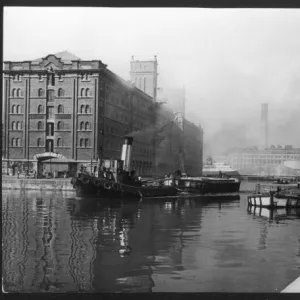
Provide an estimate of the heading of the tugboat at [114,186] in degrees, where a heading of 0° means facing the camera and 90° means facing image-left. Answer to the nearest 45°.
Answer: approximately 90°

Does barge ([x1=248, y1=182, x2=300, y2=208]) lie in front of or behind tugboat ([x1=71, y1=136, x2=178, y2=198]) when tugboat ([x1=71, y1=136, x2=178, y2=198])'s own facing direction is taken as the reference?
behind

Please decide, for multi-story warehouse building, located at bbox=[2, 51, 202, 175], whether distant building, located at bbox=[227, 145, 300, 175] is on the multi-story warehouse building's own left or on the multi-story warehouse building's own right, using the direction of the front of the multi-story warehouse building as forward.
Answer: on the multi-story warehouse building's own left

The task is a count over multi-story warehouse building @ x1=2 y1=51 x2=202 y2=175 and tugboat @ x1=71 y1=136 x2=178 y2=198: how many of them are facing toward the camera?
1

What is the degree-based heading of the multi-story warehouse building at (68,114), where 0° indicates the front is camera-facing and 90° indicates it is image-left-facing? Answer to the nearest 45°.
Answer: approximately 0°

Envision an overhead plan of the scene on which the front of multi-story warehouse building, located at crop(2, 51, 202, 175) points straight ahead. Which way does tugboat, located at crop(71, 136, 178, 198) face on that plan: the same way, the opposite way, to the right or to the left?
to the right
